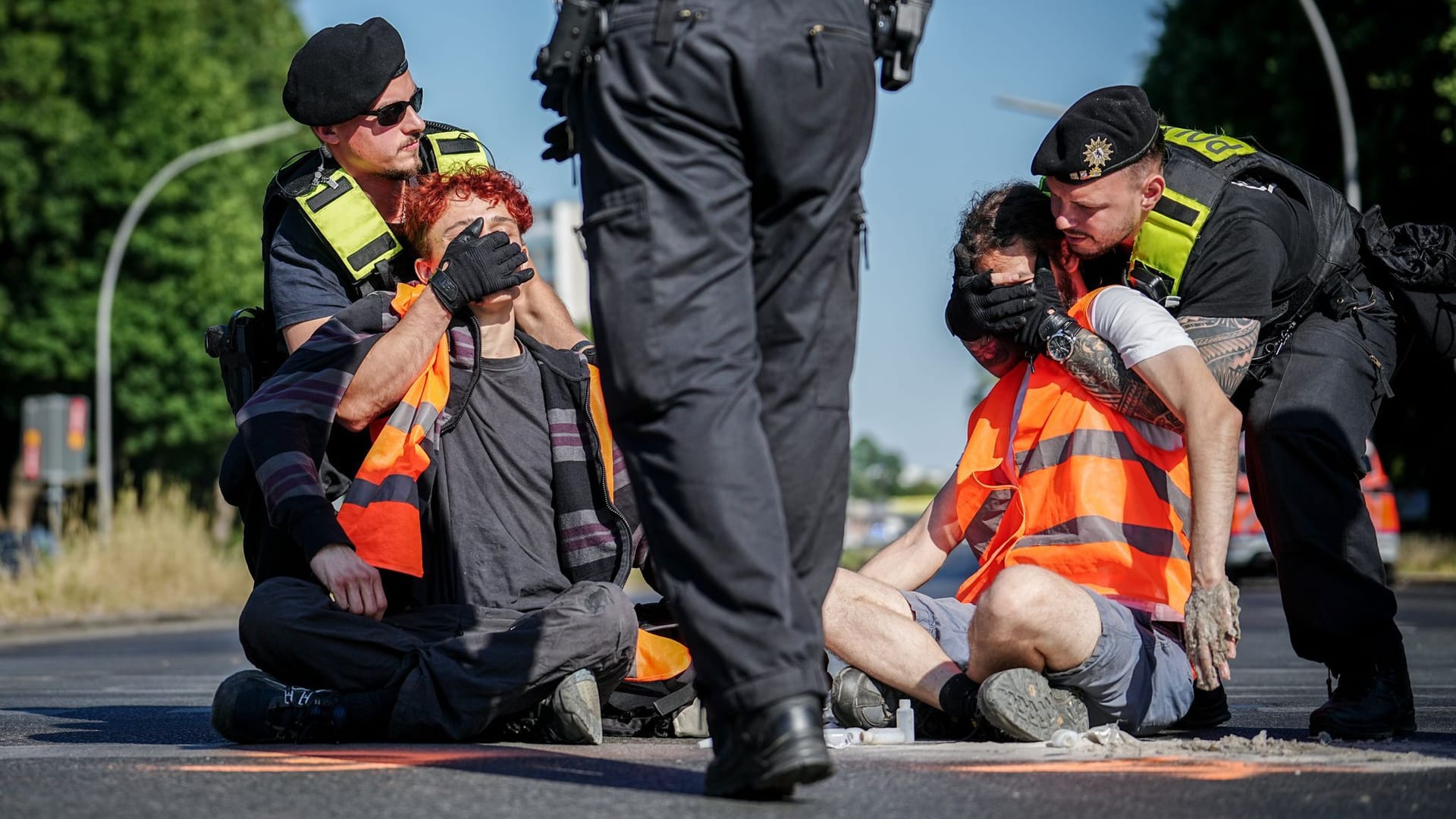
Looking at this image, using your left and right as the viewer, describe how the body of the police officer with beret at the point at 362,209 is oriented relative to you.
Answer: facing the viewer and to the right of the viewer

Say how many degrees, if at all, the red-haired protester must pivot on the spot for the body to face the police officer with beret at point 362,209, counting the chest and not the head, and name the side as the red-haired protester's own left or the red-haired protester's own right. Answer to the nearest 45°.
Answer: approximately 180°

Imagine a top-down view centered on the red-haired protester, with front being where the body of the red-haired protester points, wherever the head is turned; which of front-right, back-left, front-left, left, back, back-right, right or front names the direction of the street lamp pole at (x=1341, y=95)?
back-left

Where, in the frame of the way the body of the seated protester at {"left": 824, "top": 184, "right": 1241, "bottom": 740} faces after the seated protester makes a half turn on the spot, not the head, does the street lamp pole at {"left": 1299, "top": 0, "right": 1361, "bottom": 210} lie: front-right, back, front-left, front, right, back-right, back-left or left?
front-left

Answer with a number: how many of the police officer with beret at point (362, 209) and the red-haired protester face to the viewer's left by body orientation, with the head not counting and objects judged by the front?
0

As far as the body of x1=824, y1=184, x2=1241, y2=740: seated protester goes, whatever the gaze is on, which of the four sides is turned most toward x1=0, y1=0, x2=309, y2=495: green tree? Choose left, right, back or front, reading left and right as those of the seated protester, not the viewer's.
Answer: right

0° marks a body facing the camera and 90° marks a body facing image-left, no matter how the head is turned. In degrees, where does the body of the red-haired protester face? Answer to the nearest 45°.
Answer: approximately 0°

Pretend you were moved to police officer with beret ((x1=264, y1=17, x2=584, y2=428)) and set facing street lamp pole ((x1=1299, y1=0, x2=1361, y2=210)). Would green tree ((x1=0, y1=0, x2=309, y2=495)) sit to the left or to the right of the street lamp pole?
left

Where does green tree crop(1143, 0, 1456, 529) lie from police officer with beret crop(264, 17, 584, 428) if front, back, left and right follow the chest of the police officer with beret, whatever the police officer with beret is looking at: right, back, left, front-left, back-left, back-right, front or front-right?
left

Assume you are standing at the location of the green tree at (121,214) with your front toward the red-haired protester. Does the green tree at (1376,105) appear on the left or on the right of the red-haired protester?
left

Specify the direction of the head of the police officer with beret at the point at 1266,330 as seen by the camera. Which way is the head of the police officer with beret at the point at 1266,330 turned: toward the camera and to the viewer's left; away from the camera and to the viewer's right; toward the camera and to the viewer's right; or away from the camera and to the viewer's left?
toward the camera and to the viewer's left
